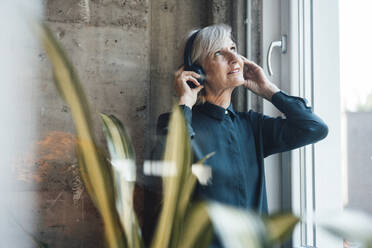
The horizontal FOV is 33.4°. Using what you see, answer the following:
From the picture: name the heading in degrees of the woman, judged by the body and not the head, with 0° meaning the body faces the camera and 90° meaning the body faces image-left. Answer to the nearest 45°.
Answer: approximately 315°
